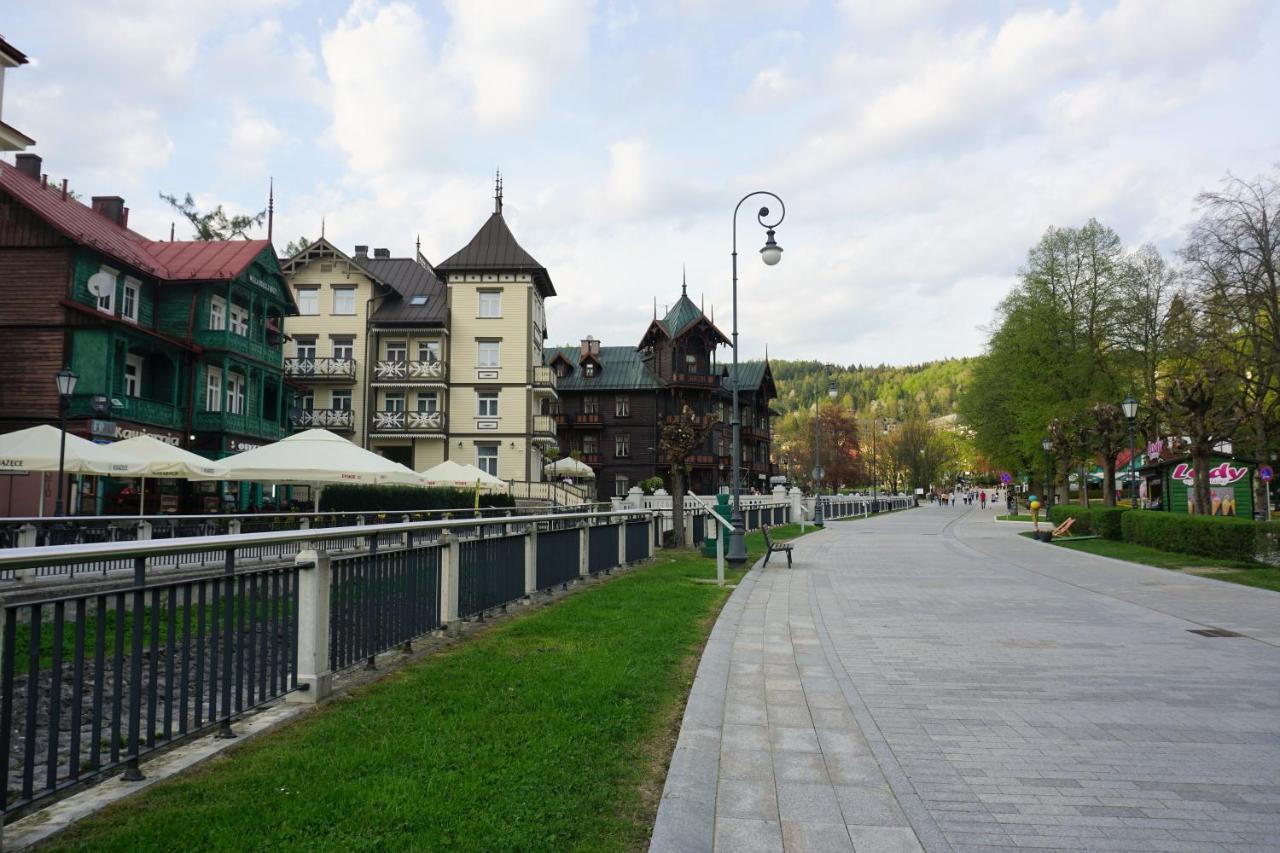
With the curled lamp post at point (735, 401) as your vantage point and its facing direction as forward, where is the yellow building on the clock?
The yellow building is roughly at 8 o'clock from the curled lamp post.

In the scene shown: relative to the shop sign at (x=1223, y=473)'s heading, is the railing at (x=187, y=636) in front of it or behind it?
in front

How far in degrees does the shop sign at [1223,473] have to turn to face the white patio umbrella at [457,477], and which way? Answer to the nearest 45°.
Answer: approximately 45° to its right

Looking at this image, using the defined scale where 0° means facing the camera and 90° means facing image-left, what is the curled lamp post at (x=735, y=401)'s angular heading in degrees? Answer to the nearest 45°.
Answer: approximately 270°

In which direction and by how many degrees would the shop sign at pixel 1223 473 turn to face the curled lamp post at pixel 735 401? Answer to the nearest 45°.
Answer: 0° — it already faces it

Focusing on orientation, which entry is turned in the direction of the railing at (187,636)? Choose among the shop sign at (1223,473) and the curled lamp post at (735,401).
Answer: the shop sign

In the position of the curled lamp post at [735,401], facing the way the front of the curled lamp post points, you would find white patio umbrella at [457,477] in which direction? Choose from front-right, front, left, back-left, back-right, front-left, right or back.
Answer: back-left

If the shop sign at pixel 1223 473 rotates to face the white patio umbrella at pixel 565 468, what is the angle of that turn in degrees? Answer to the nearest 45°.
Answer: approximately 90° to its right

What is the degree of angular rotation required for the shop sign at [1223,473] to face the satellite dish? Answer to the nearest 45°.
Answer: approximately 45° to its right

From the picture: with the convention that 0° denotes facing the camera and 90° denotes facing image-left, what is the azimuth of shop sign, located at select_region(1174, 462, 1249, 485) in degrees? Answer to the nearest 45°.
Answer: approximately 0°

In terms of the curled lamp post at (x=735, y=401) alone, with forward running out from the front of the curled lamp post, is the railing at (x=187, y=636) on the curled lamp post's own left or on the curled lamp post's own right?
on the curled lamp post's own right

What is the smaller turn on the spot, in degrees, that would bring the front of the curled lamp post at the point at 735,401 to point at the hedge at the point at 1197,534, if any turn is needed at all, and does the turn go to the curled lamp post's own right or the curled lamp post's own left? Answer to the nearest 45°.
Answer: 0° — it already faces it

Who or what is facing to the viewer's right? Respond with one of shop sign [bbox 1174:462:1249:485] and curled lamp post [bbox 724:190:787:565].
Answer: the curled lamp post

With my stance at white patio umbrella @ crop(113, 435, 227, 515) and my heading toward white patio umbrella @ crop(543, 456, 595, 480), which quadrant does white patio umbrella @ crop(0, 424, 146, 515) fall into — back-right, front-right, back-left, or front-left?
back-left

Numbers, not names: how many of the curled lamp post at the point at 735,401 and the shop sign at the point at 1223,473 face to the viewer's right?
1
